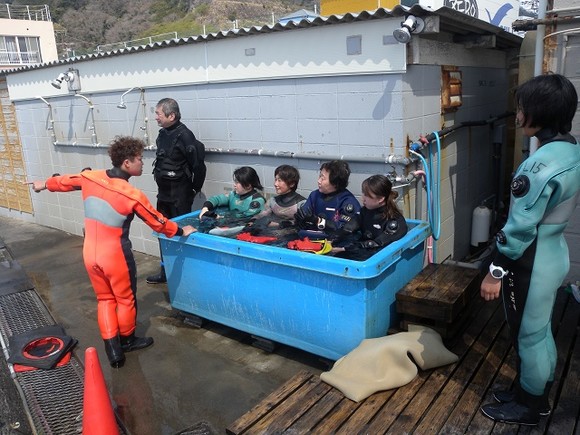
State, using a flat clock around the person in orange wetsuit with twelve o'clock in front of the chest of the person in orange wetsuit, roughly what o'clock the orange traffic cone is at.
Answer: The orange traffic cone is roughly at 5 o'clock from the person in orange wetsuit.

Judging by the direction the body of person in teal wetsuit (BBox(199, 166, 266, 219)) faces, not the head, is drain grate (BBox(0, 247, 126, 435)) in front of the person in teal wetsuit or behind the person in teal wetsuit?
in front

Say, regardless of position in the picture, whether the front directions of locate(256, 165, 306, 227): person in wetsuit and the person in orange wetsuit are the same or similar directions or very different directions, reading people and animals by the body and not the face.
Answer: very different directions

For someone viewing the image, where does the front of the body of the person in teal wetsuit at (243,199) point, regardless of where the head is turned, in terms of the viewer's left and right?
facing the viewer and to the left of the viewer

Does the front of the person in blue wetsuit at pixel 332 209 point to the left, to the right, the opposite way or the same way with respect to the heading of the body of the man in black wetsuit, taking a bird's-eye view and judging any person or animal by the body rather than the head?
the same way

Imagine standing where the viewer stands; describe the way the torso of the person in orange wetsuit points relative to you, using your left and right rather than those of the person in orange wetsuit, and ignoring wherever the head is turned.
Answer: facing away from the viewer and to the right of the viewer

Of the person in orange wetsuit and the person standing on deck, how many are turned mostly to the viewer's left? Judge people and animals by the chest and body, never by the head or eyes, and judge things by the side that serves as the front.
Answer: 1

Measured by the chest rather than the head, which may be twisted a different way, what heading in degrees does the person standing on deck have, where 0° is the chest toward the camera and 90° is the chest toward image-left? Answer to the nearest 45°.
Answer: approximately 90°

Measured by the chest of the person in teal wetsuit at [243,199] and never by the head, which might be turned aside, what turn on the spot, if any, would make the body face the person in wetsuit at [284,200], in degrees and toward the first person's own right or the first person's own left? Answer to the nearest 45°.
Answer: approximately 90° to the first person's own left

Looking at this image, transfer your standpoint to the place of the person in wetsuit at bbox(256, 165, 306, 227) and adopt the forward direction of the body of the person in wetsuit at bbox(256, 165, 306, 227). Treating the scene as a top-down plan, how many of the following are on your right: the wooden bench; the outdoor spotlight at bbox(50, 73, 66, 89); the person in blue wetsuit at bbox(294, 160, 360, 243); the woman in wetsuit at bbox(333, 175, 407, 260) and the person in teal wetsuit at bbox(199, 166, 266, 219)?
2

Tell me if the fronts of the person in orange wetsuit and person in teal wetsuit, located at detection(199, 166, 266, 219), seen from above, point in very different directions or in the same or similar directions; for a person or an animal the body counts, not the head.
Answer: very different directions

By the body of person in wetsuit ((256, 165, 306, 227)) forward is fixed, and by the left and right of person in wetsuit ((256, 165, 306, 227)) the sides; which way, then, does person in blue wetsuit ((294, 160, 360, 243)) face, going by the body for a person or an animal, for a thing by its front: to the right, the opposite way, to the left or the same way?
the same way

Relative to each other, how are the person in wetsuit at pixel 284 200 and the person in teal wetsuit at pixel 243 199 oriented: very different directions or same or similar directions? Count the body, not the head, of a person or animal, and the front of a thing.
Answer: same or similar directions

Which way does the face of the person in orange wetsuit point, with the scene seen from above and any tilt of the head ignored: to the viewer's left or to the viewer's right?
to the viewer's right

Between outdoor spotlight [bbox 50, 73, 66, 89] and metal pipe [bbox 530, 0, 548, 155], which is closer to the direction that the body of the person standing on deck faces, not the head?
the outdoor spotlight

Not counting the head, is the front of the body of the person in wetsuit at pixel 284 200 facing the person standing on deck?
no

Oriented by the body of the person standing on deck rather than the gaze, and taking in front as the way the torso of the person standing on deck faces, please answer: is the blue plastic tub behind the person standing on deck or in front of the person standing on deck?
in front

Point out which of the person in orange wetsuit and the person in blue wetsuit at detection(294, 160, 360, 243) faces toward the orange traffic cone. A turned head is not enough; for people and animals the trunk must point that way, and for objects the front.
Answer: the person in blue wetsuit

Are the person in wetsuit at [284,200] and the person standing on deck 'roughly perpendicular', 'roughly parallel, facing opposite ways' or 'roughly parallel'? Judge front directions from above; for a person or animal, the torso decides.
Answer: roughly perpendicular
